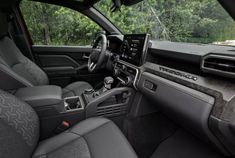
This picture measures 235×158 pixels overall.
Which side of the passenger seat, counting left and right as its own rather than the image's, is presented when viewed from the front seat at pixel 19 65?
left

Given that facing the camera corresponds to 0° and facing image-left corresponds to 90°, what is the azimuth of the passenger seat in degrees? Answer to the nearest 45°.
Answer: approximately 270°
